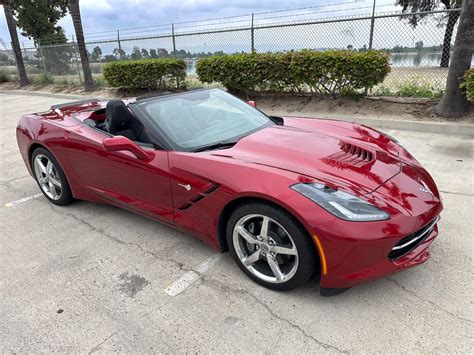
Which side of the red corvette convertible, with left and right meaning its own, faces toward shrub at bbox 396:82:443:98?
left

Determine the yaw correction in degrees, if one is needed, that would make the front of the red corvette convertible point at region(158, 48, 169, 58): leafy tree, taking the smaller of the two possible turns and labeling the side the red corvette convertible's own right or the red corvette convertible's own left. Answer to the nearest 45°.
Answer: approximately 135° to the red corvette convertible's own left

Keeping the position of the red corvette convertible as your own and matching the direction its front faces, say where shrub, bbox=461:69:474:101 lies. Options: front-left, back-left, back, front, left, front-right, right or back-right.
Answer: left

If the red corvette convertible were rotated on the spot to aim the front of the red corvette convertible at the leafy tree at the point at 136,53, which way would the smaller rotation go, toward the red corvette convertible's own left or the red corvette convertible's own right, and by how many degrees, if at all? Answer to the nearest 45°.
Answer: approximately 135° to the red corvette convertible's own left

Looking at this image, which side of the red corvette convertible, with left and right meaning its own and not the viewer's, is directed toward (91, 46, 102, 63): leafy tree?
back

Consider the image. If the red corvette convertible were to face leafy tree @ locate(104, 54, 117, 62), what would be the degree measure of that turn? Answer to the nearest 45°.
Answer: approximately 135° to its left

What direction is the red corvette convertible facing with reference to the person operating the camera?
facing the viewer and to the right of the viewer

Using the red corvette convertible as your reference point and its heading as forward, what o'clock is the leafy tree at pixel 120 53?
The leafy tree is roughly at 7 o'clock from the red corvette convertible.

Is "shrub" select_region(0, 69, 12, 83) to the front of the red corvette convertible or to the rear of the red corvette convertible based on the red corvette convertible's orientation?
to the rear

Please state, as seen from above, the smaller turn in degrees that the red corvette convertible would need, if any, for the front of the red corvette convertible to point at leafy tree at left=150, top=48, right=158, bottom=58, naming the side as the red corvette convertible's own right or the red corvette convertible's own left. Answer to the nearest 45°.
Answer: approximately 135° to the red corvette convertible's own left
